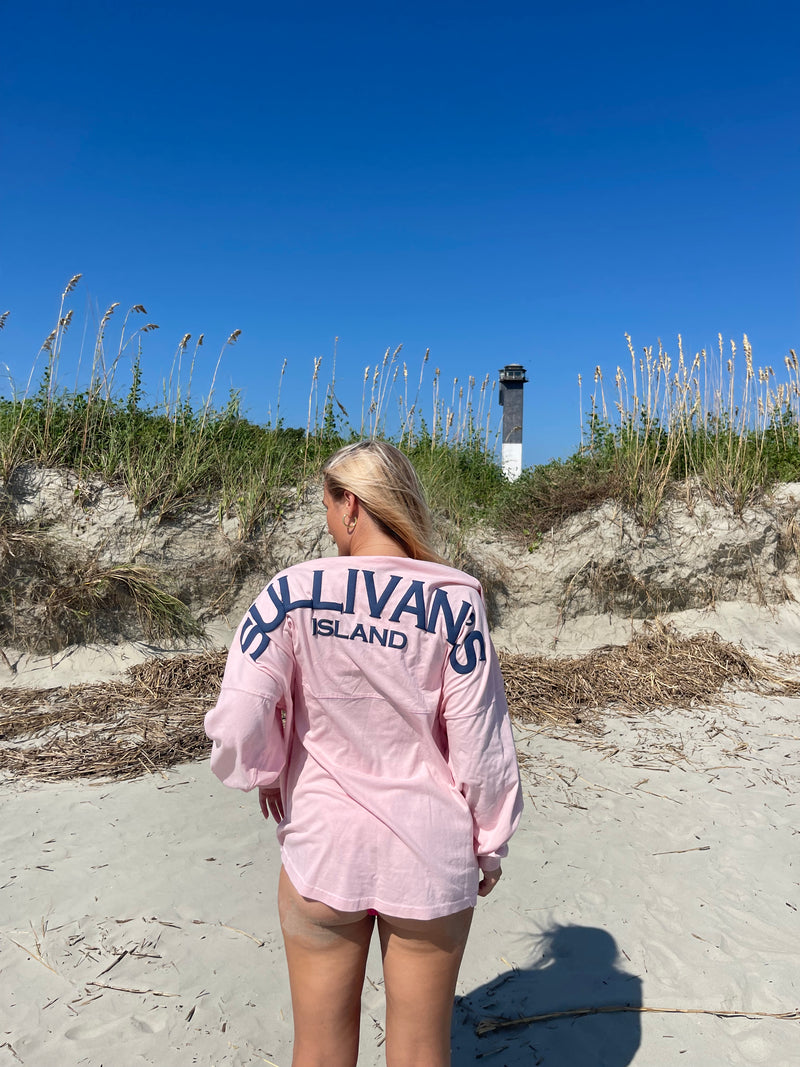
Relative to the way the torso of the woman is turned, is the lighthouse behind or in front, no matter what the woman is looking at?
in front

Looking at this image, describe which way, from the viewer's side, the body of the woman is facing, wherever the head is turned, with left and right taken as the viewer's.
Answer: facing away from the viewer

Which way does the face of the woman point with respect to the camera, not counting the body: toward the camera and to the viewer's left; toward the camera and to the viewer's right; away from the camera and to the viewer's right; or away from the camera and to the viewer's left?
away from the camera and to the viewer's left
